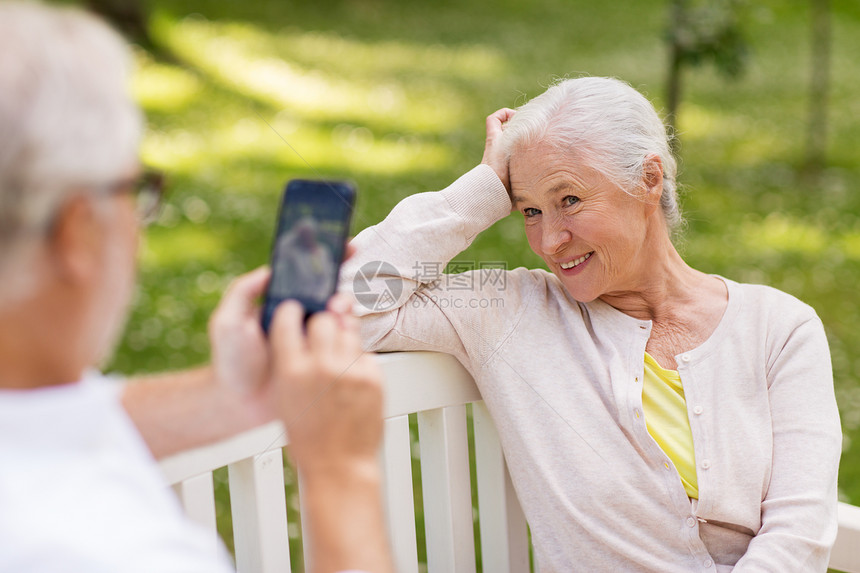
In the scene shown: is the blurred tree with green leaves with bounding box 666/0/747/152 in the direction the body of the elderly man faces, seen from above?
yes

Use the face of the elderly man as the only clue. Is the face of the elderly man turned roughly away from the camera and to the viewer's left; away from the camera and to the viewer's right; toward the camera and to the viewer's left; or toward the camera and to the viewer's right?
away from the camera and to the viewer's right

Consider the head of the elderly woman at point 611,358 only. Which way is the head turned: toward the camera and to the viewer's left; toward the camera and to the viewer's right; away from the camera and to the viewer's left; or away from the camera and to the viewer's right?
toward the camera and to the viewer's left

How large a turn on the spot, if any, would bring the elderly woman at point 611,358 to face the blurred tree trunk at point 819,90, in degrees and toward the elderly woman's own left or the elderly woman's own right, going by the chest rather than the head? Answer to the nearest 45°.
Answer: approximately 180°

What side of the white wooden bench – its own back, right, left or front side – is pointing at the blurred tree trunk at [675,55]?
back

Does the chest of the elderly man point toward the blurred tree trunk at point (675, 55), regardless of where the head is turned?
yes

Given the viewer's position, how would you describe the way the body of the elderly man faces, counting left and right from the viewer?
facing away from the viewer and to the right of the viewer

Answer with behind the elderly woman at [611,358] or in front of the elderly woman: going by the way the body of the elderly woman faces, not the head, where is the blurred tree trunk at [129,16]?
behind

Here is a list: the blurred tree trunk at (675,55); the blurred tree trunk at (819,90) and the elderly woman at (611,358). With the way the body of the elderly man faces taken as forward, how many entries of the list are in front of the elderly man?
3

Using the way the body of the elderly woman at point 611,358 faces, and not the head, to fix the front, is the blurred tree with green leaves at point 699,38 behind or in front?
behind

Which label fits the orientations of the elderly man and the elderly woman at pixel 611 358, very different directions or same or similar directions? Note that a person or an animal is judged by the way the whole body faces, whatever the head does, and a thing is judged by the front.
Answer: very different directions

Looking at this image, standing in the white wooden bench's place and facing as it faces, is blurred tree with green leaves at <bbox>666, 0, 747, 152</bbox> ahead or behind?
behind
